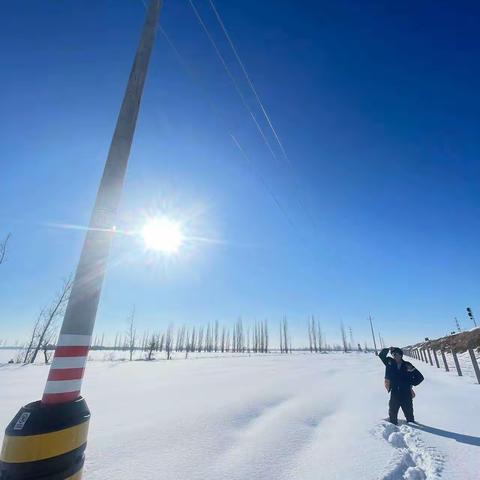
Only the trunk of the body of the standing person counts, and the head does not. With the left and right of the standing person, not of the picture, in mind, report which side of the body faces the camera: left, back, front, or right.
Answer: front

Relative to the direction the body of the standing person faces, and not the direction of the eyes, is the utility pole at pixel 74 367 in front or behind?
in front
